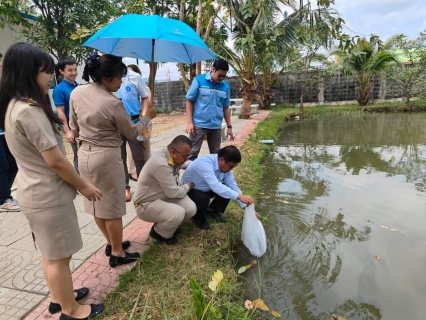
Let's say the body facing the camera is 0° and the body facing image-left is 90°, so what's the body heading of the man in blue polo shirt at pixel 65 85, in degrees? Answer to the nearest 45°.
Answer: approximately 315°

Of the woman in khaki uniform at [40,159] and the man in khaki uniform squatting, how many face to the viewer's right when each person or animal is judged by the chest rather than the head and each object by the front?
2

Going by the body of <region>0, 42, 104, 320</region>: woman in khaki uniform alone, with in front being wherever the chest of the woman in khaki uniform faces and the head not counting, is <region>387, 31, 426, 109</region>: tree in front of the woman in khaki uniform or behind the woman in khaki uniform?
in front

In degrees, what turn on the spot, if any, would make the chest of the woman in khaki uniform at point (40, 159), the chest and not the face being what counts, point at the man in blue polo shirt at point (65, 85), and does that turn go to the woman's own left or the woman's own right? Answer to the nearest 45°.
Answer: approximately 90° to the woman's own left

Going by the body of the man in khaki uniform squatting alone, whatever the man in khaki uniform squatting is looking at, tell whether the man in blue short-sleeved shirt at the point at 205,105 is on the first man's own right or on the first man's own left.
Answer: on the first man's own left

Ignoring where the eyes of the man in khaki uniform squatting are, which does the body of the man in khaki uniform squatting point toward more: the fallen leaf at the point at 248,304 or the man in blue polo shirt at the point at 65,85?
the fallen leaf

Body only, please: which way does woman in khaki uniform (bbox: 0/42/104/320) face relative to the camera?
to the viewer's right

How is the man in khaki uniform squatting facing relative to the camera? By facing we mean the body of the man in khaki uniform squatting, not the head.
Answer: to the viewer's right

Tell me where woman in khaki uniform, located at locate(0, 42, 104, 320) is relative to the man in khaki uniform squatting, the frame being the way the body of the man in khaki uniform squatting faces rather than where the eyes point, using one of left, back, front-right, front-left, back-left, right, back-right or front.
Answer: back-right

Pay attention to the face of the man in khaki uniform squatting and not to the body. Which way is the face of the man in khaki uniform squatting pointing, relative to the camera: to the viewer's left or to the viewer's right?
to the viewer's right

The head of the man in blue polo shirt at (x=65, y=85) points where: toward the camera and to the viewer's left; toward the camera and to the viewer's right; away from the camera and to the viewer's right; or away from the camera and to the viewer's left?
toward the camera and to the viewer's right
